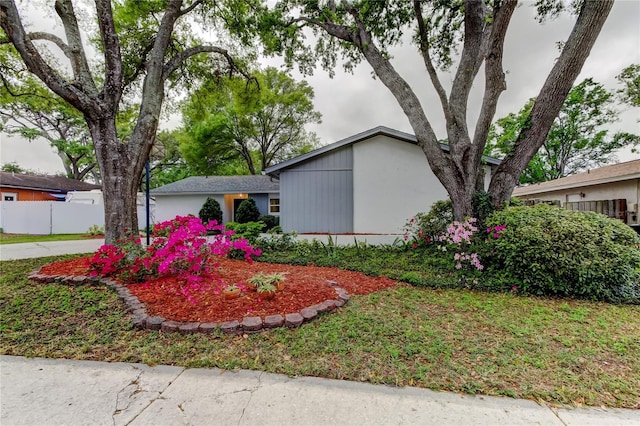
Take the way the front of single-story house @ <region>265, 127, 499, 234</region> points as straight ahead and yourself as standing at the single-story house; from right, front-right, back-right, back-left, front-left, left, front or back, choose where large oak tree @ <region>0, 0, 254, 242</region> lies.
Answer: front-right

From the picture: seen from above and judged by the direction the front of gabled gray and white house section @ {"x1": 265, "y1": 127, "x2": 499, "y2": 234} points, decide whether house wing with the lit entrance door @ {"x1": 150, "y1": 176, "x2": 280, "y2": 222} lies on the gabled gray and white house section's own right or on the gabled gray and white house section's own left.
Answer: on the gabled gray and white house section's own right

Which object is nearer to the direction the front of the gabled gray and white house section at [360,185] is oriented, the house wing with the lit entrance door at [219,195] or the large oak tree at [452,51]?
the large oak tree

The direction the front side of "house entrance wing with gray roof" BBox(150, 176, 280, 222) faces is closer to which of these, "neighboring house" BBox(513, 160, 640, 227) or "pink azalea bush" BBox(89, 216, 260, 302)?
the pink azalea bush

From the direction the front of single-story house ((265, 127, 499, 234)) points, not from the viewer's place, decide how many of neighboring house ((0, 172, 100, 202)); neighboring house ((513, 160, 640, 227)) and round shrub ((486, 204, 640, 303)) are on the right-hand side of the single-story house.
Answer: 1

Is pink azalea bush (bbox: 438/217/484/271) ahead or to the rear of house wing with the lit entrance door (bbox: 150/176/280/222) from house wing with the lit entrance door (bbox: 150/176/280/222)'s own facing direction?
ahead

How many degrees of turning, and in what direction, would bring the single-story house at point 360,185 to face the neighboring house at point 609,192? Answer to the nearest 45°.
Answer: approximately 90° to its left

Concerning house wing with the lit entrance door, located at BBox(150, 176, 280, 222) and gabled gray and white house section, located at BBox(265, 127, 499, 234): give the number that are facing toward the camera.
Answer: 2

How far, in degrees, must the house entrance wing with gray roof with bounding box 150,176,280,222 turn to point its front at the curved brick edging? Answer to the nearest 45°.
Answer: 0° — it already faces it

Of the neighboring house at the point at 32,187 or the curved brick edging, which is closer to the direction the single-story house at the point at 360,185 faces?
the curved brick edging

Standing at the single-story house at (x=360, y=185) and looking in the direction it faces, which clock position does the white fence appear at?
The white fence is roughly at 3 o'clock from the single-story house.

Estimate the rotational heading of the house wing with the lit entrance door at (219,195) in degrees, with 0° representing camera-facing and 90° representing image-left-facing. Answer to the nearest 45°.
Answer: approximately 0°

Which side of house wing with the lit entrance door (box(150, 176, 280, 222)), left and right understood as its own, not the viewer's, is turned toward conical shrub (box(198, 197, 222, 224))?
front

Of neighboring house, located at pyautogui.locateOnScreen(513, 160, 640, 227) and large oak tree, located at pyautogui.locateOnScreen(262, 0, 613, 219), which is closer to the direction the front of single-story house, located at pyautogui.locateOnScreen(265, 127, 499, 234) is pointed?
the large oak tree
